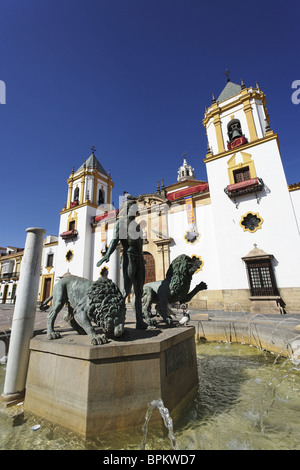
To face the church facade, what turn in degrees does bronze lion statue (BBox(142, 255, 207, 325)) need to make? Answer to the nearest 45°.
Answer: approximately 45° to its left

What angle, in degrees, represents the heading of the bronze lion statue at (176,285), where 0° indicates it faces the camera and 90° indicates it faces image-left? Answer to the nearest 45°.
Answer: approximately 270°

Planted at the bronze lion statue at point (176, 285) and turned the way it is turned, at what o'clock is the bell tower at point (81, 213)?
The bell tower is roughly at 8 o'clock from the bronze lion statue.

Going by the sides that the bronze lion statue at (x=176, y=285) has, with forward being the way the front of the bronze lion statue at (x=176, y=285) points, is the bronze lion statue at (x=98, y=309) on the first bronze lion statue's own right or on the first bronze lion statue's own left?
on the first bronze lion statue's own right

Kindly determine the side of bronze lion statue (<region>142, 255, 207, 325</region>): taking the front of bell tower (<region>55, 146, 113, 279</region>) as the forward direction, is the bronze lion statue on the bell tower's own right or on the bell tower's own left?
on the bell tower's own left

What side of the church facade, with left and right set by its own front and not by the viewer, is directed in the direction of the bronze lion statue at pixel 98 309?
front

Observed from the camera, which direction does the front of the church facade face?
facing the viewer and to the left of the viewer

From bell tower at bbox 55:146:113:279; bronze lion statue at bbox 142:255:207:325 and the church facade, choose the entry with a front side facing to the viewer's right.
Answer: the bronze lion statue

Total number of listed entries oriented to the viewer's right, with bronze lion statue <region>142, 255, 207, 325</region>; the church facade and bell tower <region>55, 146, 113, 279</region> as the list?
1

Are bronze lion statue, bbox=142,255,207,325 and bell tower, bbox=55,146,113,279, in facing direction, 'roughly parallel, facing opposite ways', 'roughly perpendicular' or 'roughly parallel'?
roughly perpendicular

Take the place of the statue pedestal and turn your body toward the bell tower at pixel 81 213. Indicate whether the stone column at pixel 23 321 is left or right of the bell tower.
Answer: left

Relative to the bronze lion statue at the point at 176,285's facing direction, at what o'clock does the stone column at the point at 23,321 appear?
The stone column is roughly at 5 o'clock from the bronze lion statue.
